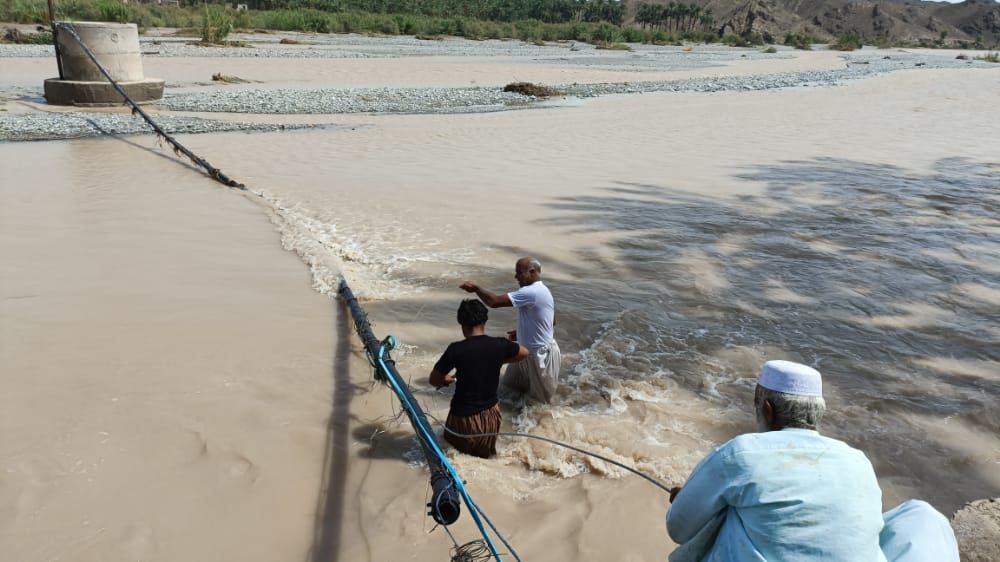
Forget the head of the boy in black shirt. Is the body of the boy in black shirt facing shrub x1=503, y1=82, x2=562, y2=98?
yes

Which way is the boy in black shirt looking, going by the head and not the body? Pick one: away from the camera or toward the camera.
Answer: away from the camera

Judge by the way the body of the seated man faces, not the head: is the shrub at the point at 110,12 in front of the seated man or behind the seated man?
in front

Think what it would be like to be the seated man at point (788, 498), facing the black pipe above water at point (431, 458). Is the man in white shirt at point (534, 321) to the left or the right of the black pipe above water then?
right

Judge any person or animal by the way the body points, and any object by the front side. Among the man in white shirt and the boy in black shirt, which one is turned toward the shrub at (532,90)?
the boy in black shirt

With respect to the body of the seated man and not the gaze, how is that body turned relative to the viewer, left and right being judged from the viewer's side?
facing away from the viewer and to the left of the viewer

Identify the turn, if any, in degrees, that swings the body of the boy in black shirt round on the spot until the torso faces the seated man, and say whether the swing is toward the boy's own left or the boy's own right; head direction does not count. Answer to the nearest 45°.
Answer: approximately 135° to the boy's own right

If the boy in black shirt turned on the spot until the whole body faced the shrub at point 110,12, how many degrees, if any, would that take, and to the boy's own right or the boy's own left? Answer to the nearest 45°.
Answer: approximately 45° to the boy's own left

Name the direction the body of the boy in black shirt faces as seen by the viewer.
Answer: away from the camera

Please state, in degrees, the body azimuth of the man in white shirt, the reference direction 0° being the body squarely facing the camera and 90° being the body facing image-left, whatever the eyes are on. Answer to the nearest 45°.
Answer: approximately 90°
